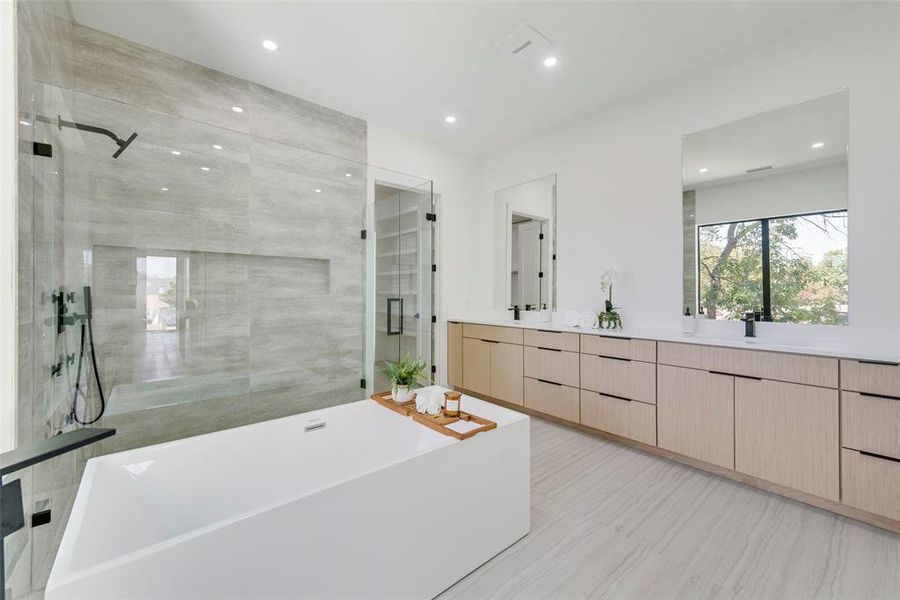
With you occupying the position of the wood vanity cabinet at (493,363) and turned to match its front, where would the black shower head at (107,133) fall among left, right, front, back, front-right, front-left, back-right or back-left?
front

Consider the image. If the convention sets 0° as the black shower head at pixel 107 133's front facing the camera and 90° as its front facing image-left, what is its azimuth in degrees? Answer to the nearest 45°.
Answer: approximately 270°

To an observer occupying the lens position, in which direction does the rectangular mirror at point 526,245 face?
facing the viewer and to the left of the viewer

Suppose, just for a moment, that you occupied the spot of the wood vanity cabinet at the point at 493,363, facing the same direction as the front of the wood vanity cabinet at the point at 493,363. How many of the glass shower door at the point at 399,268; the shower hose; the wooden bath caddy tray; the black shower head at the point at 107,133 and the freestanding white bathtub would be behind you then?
0

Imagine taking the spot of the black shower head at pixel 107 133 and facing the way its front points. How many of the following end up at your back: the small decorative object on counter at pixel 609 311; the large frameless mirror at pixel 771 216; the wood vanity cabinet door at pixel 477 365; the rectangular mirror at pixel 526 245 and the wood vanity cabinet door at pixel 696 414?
0

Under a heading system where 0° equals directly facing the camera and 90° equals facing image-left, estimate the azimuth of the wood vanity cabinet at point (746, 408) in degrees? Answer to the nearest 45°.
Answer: approximately 45°

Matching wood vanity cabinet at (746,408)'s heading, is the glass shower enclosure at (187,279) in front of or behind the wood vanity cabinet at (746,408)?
in front

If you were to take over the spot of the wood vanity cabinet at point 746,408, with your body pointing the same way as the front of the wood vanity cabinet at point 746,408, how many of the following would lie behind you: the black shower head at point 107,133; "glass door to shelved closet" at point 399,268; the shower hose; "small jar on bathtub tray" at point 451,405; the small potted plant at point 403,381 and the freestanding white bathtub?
0

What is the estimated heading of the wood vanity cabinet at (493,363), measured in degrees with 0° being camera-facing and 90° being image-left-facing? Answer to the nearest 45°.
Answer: approximately 45°

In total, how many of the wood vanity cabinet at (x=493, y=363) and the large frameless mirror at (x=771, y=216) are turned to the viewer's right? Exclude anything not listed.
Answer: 0

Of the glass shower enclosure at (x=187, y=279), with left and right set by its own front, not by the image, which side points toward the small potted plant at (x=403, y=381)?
front

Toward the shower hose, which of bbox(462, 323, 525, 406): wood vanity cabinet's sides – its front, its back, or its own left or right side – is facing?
front

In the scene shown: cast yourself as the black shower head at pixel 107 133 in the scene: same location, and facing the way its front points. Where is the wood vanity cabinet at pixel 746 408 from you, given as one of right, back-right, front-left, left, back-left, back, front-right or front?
front-right

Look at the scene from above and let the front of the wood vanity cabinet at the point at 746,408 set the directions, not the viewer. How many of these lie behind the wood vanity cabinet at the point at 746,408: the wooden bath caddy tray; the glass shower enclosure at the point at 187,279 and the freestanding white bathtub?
0

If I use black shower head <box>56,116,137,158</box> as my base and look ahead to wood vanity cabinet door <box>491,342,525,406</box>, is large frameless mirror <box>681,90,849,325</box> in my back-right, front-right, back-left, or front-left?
front-right

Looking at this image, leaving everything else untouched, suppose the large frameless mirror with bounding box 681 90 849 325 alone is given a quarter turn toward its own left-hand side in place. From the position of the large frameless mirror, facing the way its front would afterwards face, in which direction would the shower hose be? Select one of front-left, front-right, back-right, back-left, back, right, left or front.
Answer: right

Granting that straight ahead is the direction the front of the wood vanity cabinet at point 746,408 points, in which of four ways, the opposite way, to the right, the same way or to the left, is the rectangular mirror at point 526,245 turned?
the same way
